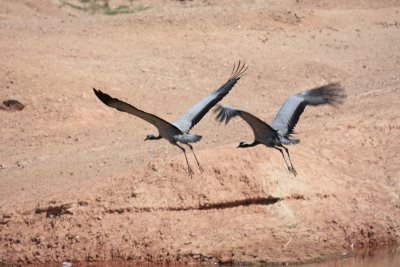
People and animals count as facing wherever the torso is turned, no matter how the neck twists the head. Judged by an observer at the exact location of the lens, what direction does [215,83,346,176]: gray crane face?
facing away from the viewer and to the left of the viewer
